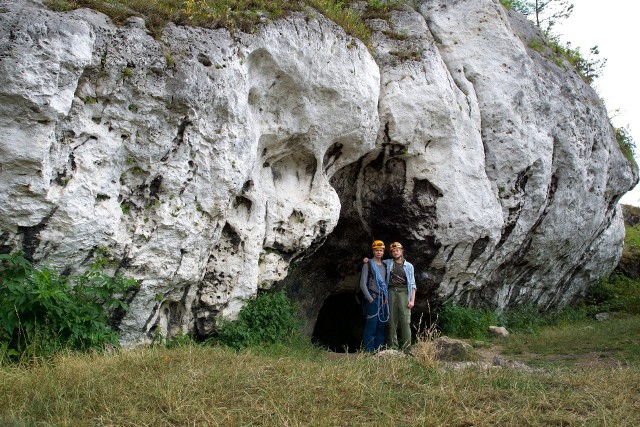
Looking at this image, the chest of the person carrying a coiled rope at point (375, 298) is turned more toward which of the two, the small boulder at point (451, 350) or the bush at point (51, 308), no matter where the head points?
the small boulder

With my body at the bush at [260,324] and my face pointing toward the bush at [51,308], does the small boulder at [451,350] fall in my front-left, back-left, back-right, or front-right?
back-left

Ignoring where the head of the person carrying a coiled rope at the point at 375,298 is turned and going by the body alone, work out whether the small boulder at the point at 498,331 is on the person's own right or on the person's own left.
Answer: on the person's own left

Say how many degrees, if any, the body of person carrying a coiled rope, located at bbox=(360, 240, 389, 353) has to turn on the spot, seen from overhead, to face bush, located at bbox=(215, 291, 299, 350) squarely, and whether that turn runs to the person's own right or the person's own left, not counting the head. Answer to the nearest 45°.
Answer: approximately 90° to the person's own right

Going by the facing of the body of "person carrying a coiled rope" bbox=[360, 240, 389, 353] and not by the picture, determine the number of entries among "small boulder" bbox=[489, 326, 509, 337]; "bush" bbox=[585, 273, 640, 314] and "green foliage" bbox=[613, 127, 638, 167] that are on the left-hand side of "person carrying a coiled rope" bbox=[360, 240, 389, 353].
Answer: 3

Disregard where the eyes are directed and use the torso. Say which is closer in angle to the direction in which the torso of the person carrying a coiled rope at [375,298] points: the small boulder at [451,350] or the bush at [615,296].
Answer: the small boulder

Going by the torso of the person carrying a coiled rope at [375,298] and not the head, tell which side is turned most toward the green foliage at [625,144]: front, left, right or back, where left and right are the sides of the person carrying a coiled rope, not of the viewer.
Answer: left

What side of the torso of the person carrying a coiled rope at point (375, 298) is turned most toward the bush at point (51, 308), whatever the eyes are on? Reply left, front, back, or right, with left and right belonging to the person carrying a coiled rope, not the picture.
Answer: right

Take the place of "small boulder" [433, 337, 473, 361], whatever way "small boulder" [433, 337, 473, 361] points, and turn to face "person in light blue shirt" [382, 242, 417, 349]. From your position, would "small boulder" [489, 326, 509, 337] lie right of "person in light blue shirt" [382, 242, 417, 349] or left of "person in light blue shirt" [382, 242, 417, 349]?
right

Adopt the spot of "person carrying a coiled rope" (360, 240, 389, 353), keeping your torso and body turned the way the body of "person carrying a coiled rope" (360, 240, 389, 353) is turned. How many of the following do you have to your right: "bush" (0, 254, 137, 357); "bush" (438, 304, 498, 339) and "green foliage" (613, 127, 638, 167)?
1

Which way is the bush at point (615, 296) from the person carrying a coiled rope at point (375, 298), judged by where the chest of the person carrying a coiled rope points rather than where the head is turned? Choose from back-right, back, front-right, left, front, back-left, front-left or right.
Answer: left

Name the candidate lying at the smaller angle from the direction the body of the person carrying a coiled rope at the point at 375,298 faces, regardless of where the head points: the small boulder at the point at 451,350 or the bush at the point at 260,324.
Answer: the small boulder

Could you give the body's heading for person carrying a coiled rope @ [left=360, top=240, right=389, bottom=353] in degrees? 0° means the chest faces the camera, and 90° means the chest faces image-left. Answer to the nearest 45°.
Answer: approximately 315°

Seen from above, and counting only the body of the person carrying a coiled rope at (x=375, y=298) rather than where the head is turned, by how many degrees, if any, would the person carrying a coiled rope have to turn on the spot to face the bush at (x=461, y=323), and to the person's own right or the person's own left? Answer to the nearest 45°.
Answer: approximately 90° to the person's own left
